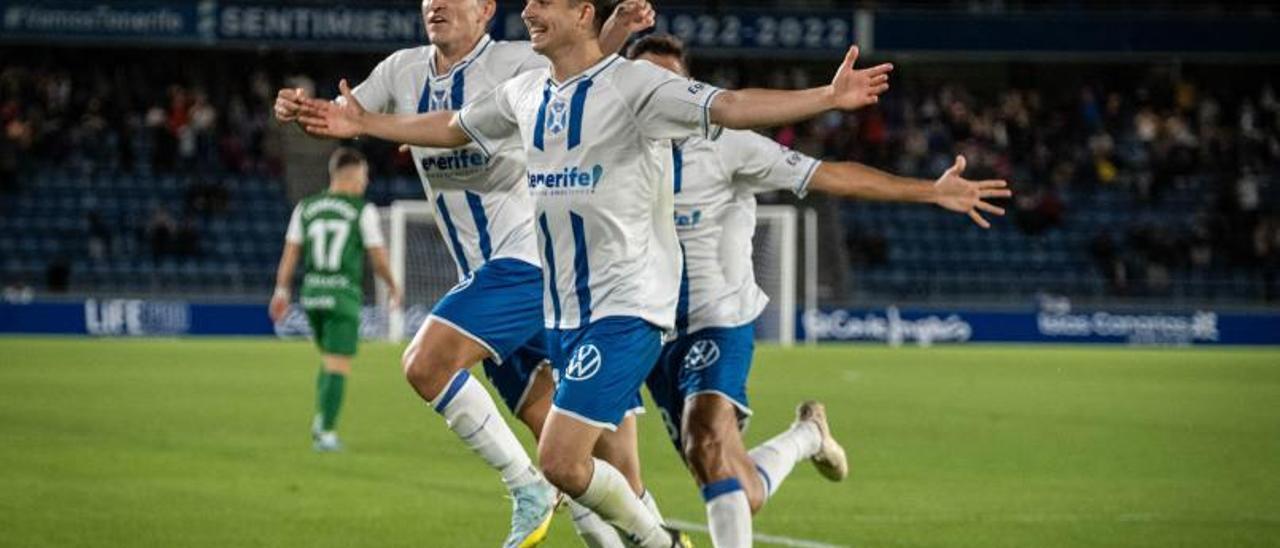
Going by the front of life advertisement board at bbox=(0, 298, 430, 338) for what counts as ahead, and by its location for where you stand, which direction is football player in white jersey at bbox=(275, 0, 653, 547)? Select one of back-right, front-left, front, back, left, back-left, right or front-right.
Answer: front

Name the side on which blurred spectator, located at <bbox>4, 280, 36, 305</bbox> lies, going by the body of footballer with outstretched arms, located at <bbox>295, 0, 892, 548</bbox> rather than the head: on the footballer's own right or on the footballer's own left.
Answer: on the footballer's own right

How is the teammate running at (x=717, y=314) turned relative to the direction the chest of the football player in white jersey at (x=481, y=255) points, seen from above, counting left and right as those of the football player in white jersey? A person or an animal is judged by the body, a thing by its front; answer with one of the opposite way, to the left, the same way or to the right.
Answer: the same way

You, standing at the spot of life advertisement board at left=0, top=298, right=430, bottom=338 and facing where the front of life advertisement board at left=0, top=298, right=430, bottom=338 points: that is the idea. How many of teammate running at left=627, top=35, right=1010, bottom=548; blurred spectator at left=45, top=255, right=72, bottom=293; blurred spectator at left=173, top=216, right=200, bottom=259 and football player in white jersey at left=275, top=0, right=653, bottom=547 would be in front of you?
2

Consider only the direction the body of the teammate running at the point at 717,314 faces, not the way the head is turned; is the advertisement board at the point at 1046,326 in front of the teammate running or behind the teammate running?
behind

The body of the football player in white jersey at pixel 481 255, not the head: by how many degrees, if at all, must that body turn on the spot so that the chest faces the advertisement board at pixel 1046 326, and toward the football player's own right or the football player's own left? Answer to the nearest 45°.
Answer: approximately 180°

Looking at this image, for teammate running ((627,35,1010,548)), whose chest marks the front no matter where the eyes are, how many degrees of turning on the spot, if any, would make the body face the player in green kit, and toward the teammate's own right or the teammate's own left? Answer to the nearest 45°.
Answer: approximately 90° to the teammate's own right

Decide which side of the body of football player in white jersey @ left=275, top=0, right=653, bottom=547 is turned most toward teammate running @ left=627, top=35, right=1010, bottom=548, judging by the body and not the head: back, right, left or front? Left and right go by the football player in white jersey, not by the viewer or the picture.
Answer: left

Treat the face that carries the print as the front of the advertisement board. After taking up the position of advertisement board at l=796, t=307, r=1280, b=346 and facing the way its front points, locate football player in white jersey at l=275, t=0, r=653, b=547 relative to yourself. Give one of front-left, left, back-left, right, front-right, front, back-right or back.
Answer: front

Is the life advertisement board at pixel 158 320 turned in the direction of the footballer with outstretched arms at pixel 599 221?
yes

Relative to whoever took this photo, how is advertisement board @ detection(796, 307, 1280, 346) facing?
facing the viewer

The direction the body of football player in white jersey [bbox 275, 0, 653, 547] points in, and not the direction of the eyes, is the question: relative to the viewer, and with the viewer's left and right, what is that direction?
facing the viewer and to the left of the viewer

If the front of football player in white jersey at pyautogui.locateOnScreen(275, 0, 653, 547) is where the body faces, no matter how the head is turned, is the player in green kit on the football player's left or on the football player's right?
on the football player's right

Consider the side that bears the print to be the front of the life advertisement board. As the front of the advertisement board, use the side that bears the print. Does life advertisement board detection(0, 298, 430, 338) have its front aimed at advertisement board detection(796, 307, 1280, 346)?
no

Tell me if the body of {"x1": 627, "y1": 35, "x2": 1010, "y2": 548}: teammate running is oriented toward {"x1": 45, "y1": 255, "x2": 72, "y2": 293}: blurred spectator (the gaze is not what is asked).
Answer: no

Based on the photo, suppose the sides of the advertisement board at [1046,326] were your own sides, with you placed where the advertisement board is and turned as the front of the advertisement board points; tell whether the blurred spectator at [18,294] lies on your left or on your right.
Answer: on your right

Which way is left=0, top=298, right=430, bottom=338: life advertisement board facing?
toward the camera
